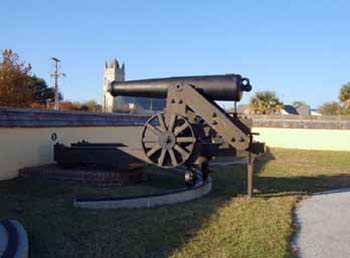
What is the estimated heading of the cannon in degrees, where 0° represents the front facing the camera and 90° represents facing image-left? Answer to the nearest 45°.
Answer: approximately 90°

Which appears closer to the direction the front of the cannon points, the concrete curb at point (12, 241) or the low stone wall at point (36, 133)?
the low stone wall

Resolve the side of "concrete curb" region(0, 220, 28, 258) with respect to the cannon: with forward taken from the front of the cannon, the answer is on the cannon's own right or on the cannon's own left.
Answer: on the cannon's own left

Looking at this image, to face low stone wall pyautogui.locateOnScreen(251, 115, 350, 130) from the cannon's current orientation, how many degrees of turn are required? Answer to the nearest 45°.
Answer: approximately 90° to its right

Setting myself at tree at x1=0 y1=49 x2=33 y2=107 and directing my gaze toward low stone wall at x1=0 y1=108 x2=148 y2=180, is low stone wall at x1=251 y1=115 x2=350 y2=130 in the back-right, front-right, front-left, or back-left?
front-left

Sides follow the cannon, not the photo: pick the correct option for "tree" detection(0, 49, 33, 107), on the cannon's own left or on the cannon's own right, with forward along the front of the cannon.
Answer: on the cannon's own right

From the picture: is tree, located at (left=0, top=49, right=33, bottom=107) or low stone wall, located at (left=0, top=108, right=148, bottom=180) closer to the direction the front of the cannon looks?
the low stone wall

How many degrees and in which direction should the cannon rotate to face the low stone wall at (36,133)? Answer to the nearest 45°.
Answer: approximately 45° to its right

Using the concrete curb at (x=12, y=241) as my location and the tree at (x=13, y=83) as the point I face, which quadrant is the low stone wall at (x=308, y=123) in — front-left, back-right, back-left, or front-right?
front-right

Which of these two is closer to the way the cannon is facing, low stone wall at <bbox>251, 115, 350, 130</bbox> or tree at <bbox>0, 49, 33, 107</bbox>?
the tree
